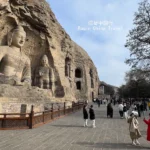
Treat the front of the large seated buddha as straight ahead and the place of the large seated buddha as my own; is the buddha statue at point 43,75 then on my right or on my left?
on my left

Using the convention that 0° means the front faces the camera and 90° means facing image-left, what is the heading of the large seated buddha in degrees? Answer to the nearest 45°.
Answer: approximately 315°
